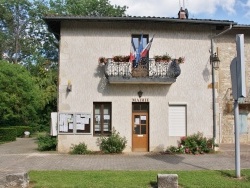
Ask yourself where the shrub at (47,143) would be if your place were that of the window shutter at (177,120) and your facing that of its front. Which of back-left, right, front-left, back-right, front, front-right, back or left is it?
right

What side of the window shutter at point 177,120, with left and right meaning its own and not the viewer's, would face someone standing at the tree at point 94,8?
back

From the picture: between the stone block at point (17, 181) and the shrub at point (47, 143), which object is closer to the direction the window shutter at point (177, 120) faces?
the stone block

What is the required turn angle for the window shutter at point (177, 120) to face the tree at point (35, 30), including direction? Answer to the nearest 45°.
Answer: approximately 135° to its right

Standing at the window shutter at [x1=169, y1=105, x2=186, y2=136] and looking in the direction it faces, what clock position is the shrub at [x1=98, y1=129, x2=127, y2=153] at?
The shrub is roughly at 2 o'clock from the window shutter.

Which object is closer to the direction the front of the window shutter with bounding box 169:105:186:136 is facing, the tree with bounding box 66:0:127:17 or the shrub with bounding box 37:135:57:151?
the shrub

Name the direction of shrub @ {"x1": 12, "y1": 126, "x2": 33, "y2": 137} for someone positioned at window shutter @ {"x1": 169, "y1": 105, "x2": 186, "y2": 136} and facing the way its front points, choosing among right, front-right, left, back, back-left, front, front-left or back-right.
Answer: back-right

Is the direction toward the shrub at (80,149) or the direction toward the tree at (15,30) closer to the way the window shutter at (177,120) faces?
the shrub

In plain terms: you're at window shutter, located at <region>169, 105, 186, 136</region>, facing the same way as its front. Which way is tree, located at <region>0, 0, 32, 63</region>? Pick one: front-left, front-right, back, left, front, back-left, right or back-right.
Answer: back-right

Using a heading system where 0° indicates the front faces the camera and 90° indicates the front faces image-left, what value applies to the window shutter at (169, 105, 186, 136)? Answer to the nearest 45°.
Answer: approximately 0°

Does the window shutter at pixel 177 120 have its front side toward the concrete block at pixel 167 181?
yes
